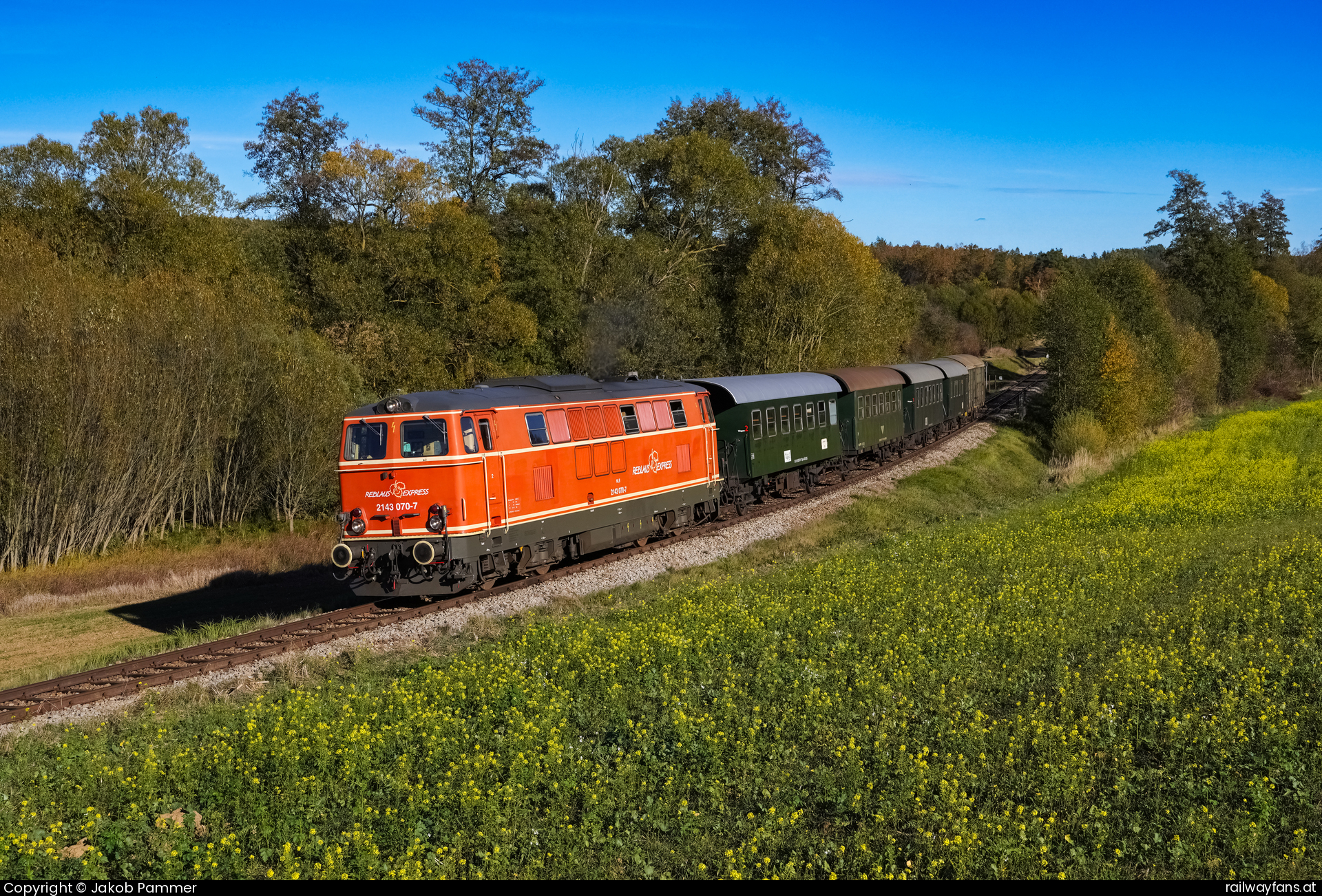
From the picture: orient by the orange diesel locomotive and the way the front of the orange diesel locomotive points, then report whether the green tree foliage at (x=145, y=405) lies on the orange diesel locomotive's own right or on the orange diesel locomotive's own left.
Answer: on the orange diesel locomotive's own right

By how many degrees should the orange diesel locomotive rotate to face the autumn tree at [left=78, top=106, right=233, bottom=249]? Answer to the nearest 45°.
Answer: approximately 90° to its right

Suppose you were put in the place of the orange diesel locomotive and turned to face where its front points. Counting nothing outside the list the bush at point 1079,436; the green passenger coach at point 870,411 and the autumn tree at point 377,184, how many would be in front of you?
0

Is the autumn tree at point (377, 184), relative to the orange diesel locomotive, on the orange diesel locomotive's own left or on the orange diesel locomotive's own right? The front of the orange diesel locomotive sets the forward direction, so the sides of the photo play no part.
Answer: on the orange diesel locomotive's own right

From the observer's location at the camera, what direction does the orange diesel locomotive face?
facing the viewer and to the left of the viewer

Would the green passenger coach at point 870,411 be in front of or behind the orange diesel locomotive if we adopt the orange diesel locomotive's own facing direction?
behind

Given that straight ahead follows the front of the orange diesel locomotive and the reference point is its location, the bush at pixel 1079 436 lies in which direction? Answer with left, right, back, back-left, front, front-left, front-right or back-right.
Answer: back

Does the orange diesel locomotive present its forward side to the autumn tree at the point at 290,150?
no

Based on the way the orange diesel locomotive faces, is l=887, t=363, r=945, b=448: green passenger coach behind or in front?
behind

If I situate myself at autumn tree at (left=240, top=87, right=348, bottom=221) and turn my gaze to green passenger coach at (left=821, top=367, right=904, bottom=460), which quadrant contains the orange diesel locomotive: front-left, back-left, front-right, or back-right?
front-right

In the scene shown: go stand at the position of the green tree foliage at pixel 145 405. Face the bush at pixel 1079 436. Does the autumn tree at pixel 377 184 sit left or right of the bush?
left

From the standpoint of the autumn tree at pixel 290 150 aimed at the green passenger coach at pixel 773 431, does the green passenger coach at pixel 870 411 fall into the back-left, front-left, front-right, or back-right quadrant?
front-left

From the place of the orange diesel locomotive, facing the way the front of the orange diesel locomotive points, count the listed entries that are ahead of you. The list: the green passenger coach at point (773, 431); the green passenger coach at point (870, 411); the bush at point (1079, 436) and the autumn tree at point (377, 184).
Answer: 0

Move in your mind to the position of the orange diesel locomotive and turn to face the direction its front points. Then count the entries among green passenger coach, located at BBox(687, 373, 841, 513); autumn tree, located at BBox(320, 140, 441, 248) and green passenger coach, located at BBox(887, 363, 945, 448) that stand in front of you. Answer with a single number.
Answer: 0

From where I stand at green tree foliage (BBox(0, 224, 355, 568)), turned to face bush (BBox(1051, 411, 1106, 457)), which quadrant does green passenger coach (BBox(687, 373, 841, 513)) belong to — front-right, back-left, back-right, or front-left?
front-right
